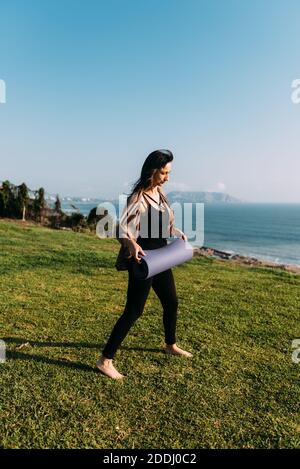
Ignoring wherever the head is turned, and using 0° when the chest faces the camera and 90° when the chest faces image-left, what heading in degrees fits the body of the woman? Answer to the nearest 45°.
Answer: approximately 315°
